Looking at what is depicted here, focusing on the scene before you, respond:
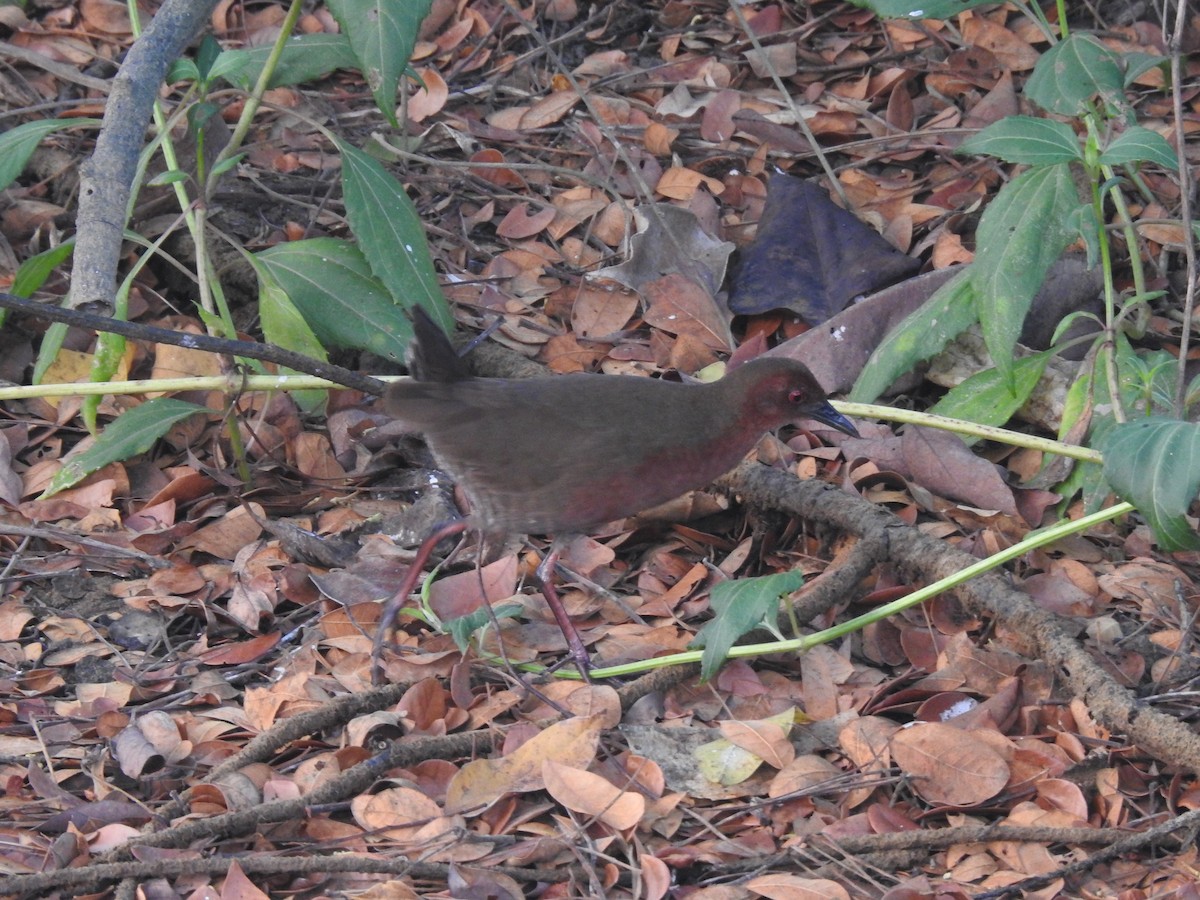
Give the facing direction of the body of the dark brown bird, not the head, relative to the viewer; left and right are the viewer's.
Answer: facing to the right of the viewer

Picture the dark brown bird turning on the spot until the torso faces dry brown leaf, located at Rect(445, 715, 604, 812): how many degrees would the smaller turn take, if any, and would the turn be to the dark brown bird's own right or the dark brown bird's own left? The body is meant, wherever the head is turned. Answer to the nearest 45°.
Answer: approximately 90° to the dark brown bird's own right

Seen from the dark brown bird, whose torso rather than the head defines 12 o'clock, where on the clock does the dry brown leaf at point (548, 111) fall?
The dry brown leaf is roughly at 9 o'clock from the dark brown bird.

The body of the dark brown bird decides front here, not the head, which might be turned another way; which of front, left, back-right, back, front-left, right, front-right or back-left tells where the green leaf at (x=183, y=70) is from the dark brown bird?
back-left

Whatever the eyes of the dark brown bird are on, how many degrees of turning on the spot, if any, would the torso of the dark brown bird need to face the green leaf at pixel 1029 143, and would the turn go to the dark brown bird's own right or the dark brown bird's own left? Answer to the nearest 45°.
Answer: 0° — it already faces it

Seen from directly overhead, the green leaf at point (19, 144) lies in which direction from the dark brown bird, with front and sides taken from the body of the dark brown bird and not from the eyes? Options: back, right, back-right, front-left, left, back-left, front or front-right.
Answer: back-left

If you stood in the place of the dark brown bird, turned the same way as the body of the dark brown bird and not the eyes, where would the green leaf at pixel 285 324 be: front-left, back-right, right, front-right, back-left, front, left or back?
back-left

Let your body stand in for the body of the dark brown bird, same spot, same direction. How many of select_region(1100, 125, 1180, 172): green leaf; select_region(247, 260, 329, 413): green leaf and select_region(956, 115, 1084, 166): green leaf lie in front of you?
2

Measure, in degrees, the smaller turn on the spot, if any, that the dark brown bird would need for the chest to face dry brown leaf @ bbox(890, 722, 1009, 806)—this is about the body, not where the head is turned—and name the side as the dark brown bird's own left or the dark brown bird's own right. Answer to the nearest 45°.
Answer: approximately 45° to the dark brown bird's own right
